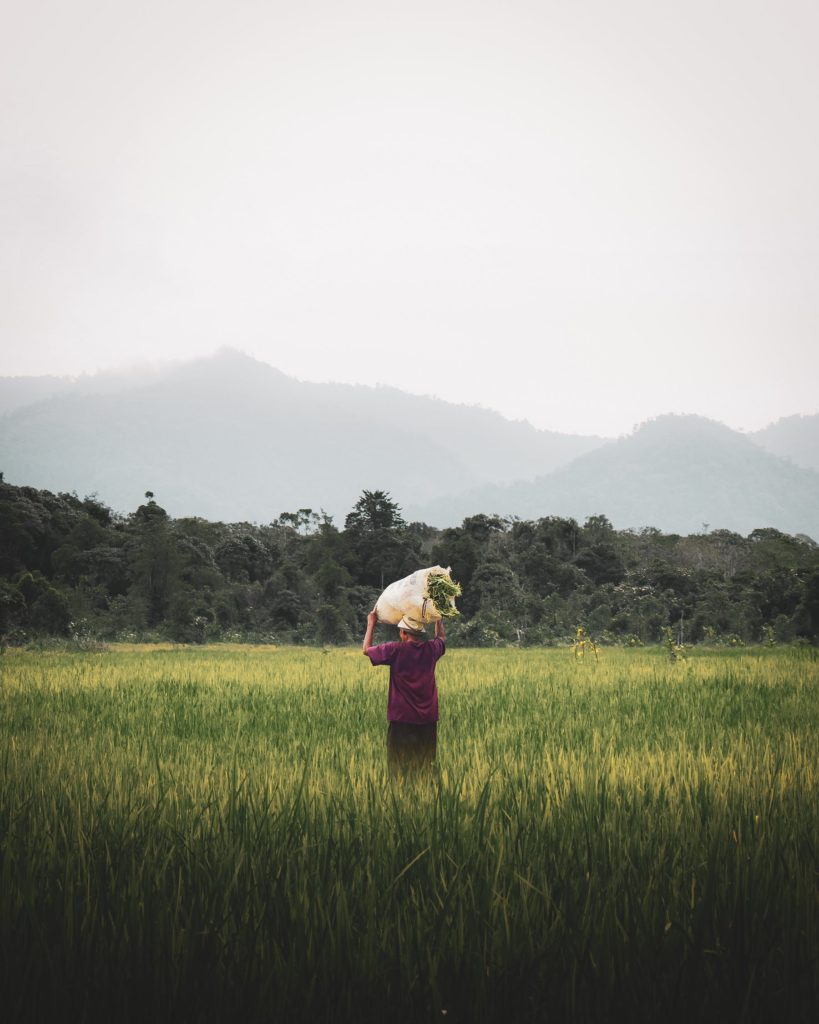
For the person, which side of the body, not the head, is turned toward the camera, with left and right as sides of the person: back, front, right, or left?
back
